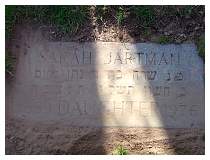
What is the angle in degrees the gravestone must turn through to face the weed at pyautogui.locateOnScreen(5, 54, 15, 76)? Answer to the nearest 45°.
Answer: approximately 90° to its right

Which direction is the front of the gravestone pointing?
toward the camera

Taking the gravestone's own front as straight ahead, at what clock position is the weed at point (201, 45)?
The weed is roughly at 9 o'clock from the gravestone.
